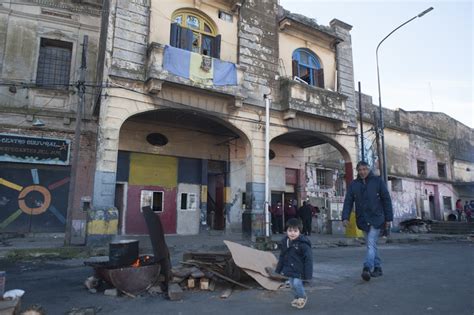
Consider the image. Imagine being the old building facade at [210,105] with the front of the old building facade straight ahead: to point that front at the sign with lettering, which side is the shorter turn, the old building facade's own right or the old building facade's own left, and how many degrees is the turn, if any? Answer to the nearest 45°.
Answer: approximately 135° to the old building facade's own right

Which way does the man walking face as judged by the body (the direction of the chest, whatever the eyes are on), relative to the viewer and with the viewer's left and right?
facing the viewer

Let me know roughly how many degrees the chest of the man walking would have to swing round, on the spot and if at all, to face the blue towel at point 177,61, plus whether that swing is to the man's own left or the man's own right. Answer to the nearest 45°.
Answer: approximately 135° to the man's own right

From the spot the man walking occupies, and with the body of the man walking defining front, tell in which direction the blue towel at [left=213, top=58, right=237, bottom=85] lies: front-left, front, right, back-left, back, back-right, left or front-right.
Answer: back-right

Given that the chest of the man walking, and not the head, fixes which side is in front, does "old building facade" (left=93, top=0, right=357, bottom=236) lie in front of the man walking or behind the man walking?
behind

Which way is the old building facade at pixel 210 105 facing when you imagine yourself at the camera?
facing the viewer and to the right of the viewer

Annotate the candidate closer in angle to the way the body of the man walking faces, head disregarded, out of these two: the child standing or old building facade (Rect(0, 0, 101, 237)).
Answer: the child standing

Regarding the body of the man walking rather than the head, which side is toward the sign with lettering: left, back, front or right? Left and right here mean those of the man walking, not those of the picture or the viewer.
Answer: right

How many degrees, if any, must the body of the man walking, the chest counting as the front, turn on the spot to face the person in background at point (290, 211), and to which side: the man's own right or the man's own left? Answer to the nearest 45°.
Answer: approximately 180°

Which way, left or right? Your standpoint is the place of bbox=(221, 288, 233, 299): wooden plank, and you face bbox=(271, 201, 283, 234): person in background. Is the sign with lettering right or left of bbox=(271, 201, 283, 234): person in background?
left

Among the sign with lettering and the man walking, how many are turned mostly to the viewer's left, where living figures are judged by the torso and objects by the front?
0

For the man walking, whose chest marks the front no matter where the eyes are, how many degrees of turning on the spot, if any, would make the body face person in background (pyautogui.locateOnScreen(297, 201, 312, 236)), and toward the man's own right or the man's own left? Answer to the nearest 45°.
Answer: approximately 180°

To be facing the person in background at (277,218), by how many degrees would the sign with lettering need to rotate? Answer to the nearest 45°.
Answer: approximately 45° to its left

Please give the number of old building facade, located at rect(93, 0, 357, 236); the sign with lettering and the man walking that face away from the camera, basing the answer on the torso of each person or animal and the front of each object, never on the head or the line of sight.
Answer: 0
